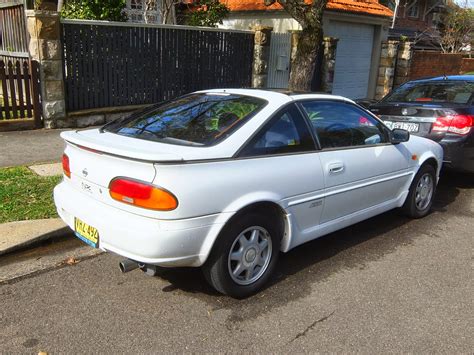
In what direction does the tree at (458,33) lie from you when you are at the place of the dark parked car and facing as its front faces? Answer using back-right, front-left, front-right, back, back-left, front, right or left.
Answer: front-left

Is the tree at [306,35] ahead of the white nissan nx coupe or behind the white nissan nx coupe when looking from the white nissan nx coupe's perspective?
ahead

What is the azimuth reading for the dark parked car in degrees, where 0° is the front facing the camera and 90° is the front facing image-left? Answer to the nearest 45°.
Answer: approximately 225°

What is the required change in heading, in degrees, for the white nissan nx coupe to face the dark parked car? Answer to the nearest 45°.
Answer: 0° — it already faces it

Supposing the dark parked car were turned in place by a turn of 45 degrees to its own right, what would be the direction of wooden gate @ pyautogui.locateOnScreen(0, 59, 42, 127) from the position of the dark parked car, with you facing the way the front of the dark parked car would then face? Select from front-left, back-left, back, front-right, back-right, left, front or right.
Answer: back

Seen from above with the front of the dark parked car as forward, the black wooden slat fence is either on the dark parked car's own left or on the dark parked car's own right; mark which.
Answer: on the dark parked car's own left

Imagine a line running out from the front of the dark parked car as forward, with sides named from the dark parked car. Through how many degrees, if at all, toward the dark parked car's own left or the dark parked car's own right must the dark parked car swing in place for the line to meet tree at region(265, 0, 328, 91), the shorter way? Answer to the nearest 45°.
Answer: approximately 90° to the dark parked car's own left

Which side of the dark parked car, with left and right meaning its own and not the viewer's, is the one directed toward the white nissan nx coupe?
back

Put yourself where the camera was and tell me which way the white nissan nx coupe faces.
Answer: facing away from the viewer and to the right of the viewer
